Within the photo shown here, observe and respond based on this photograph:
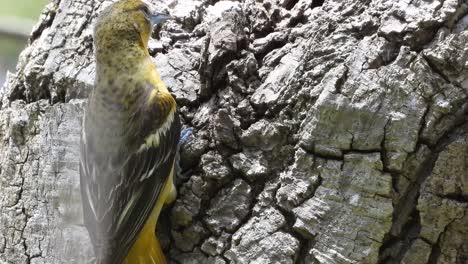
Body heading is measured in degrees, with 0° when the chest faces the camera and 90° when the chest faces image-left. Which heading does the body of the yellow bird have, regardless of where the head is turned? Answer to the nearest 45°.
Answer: approximately 225°
